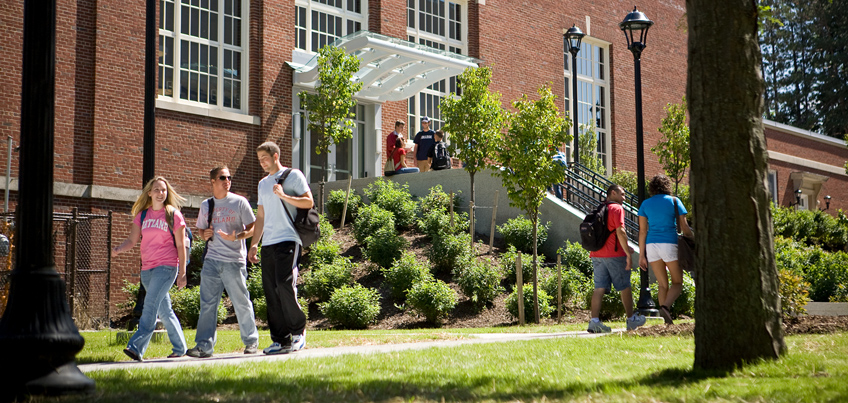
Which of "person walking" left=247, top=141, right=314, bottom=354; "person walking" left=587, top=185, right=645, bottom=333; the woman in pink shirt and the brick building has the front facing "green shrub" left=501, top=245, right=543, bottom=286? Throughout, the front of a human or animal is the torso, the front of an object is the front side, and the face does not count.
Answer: the brick building

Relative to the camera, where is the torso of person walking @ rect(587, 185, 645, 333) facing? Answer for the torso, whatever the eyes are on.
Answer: to the viewer's right

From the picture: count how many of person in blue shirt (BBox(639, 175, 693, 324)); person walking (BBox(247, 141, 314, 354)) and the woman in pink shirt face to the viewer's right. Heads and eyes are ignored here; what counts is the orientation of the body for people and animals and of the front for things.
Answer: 0

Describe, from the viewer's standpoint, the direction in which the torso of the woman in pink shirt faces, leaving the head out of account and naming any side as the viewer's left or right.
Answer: facing the viewer and to the left of the viewer

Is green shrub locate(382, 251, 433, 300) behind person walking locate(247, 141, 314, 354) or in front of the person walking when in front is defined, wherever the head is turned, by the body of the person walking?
behind

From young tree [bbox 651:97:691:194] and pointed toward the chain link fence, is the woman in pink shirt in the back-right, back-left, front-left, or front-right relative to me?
front-left

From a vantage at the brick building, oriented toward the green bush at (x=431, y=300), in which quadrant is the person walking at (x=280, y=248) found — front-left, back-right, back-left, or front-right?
front-right

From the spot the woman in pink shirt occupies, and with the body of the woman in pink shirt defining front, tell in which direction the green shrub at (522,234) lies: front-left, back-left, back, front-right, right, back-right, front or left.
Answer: back

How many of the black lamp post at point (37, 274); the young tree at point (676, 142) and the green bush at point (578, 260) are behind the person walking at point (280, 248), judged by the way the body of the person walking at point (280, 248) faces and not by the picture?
2

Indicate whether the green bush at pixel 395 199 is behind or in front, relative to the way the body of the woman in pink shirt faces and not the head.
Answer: behind

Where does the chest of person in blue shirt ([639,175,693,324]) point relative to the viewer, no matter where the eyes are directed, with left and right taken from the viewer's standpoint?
facing away from the viewer

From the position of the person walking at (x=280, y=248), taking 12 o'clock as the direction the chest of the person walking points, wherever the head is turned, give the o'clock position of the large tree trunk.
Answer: The large tree trunk is roughly at 9 o'clock from the person walking.

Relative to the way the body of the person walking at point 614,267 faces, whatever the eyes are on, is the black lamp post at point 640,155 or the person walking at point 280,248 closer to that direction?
the black lamp post

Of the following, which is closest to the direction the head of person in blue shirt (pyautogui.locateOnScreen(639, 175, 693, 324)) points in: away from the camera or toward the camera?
away from the camera
